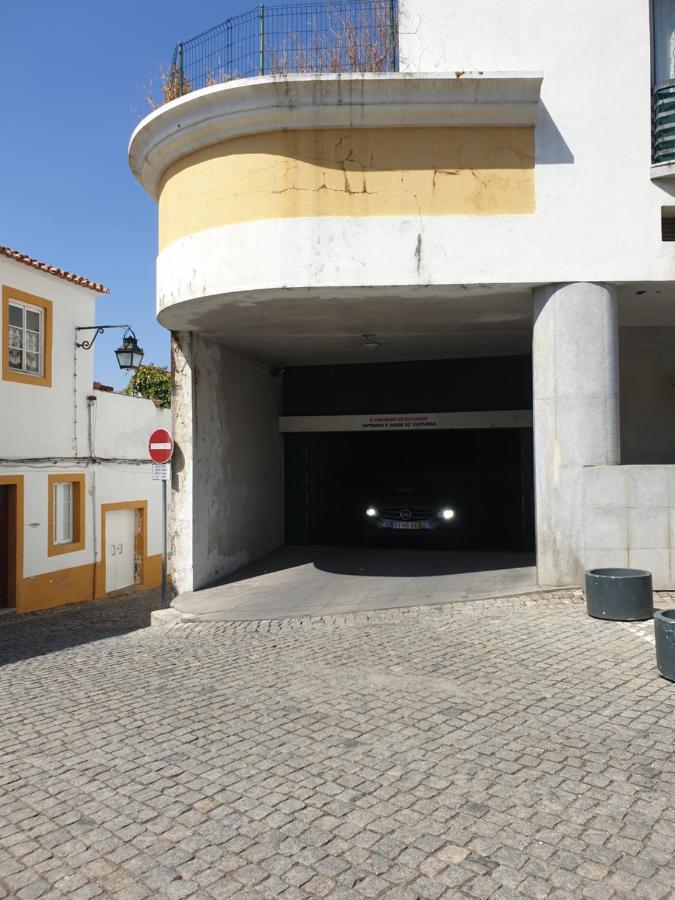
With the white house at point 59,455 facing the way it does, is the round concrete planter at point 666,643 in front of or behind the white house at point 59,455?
in front

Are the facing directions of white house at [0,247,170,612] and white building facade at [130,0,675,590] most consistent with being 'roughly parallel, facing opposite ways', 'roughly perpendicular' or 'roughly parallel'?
roughly perpendicular

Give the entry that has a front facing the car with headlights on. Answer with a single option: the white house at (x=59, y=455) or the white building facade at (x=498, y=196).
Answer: the white house

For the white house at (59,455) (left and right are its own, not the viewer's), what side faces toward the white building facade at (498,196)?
front

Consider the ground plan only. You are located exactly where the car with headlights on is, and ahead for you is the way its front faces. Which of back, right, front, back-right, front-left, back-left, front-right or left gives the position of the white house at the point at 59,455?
right

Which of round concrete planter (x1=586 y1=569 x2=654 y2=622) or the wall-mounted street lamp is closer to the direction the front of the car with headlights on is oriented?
the round concrete planter

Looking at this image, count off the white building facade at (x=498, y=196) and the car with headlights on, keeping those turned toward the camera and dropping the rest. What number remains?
2

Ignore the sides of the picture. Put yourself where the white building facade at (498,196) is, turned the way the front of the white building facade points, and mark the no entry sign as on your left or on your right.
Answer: on your right

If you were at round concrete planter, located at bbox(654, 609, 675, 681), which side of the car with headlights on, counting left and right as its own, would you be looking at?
front

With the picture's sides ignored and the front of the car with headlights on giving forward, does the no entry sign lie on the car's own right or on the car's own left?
on the car's own right

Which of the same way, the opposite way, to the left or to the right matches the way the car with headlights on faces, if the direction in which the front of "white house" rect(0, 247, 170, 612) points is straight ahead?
to the right

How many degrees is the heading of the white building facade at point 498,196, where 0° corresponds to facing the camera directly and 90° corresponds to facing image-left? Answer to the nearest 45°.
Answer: approximately 0°

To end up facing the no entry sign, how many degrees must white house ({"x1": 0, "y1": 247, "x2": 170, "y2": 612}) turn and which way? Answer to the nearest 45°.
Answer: approximately 45° to its right

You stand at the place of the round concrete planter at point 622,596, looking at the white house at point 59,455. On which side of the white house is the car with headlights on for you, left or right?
right
